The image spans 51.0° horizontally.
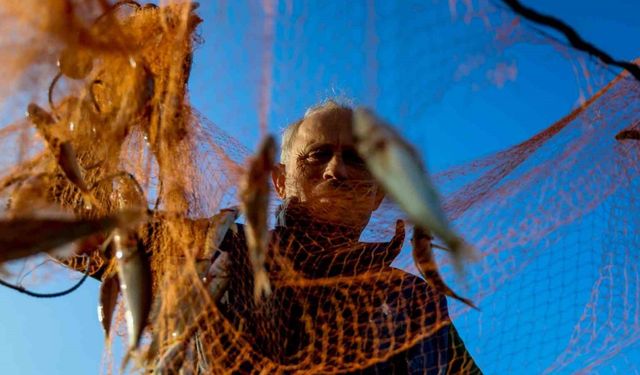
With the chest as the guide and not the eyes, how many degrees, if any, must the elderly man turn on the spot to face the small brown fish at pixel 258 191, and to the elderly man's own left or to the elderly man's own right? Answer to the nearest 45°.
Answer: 0° — they already face it

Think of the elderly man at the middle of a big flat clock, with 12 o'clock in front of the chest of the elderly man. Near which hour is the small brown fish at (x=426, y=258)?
The small brown fish is roughly at 11 o'clock from the elderly man.

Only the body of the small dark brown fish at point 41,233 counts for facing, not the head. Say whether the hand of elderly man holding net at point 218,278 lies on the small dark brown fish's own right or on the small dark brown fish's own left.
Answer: on the small dark brown fish's own right

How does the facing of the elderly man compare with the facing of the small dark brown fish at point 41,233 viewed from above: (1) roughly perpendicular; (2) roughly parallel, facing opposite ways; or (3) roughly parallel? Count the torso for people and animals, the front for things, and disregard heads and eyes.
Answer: roughly perpendicular

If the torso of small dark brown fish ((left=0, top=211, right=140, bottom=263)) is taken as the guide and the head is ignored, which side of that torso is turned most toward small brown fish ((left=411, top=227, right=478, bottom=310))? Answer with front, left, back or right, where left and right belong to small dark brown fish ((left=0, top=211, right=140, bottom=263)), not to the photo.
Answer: back

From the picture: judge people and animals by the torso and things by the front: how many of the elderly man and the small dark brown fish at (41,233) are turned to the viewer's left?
1

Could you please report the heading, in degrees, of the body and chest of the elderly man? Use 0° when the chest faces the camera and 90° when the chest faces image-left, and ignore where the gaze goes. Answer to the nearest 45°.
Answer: approximately 0°

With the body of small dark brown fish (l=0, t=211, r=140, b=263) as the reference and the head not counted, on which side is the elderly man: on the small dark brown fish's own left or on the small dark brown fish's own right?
on the small dark brown fish's own right

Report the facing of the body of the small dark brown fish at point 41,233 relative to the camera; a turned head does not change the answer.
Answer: to the viewer's left
